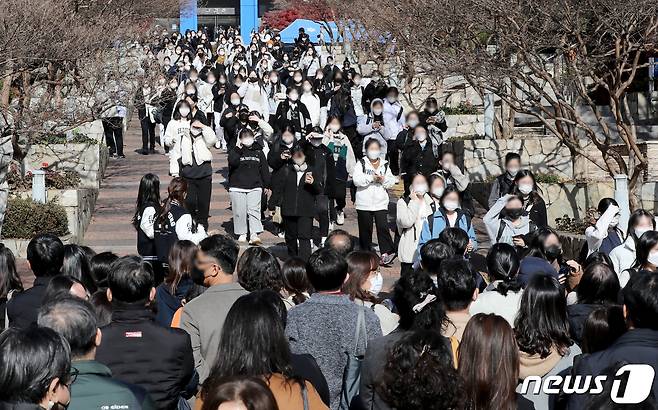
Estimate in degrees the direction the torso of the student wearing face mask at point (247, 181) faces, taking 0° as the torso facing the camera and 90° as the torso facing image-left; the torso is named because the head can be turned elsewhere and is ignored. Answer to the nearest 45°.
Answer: approximately 0°

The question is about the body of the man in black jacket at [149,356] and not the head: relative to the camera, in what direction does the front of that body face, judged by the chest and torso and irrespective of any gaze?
away from the camera

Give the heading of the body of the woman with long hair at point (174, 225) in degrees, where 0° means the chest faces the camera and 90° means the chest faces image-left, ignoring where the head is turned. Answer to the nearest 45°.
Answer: approximately 225°

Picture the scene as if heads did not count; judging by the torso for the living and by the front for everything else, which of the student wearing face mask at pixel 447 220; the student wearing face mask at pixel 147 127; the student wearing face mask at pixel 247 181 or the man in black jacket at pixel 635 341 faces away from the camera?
the man in black jacket

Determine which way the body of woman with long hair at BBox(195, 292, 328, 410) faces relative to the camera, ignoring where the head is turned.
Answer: away from the camera

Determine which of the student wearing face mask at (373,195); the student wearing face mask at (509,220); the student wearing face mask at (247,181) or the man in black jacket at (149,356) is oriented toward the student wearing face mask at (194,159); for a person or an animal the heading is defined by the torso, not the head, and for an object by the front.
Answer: the man in black jacket

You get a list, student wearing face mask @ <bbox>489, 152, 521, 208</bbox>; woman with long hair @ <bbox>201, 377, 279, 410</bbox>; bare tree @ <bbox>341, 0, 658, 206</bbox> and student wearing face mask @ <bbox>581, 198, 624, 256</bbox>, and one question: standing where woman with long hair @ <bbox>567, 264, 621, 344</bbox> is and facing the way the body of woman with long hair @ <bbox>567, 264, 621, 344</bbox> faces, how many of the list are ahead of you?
3

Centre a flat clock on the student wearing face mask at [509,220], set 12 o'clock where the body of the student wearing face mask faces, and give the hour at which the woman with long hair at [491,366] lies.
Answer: The woman with long hair is roughly at 12 o'clock from the student wearing face mask.

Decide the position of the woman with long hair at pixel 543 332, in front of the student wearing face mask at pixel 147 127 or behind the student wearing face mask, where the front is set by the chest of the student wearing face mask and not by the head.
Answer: in front

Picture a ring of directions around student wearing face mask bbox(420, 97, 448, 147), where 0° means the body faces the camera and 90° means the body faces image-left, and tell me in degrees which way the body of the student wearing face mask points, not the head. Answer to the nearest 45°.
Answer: approximately 0°

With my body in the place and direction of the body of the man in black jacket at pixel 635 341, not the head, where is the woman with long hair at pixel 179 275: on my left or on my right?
on my left

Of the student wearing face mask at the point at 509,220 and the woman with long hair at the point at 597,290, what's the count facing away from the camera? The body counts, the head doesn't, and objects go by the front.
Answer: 1

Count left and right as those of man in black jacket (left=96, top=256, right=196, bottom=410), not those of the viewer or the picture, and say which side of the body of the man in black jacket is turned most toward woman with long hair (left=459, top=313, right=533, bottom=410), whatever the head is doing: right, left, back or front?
right

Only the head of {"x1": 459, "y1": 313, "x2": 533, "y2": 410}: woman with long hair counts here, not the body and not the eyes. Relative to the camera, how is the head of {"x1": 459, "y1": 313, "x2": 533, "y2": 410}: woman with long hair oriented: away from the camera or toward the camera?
away from the camera
